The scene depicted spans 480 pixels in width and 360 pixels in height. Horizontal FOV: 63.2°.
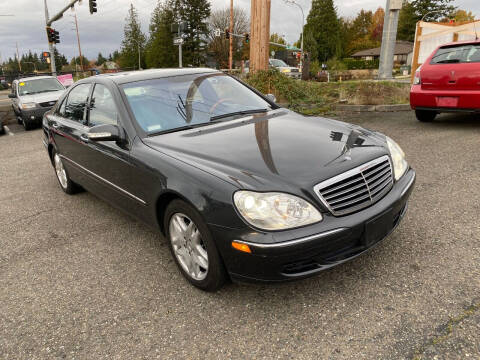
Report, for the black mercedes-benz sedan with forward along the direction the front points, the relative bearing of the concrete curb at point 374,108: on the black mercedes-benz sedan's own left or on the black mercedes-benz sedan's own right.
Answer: on the black mercedes-benz sedan's own left

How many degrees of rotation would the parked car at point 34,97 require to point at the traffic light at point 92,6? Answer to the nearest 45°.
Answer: approximately 135° to its left

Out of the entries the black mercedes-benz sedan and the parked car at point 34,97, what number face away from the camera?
0

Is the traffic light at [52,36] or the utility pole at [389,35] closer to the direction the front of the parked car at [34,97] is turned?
the utility pole

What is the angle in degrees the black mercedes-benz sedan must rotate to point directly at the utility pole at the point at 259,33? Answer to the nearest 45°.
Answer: approximately 135° to its left

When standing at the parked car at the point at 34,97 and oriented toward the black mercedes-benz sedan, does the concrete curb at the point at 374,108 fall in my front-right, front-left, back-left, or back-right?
front-left

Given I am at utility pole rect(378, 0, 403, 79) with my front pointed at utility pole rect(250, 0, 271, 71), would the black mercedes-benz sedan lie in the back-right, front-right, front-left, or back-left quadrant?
front-left

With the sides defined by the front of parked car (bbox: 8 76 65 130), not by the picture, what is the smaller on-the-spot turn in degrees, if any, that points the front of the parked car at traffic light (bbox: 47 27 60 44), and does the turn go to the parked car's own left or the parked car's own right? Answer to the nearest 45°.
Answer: approximately 135° to the parked car's own left

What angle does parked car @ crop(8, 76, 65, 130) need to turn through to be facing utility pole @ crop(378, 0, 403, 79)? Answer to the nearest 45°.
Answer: approximately 45° to its left

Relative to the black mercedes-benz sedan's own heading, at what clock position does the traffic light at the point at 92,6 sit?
The traffic light is roughly at 7 o'clock from the black mercedes-benz sedan.

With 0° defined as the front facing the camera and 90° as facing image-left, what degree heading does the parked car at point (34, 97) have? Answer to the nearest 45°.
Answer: approximately 315°

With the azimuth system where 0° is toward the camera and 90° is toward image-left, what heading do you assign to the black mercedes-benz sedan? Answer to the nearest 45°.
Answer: approximately 315°

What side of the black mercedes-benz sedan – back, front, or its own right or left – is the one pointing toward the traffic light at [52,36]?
back

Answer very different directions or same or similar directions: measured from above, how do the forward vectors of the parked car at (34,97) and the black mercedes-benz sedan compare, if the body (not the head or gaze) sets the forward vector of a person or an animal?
same or similar directions
